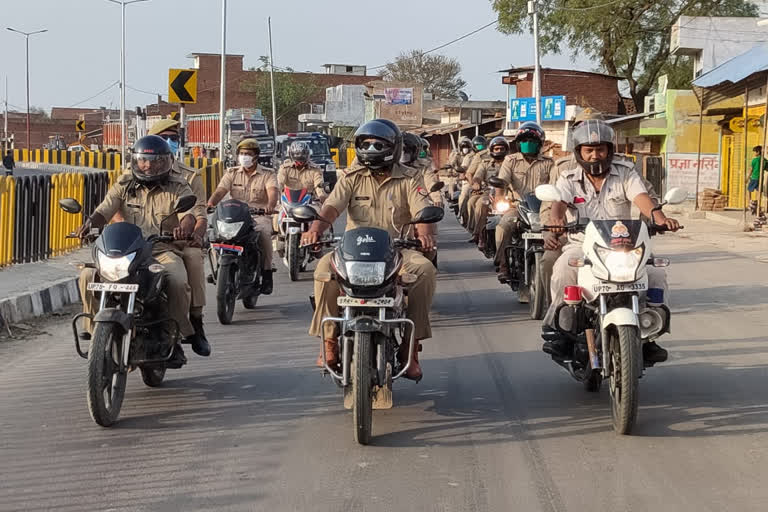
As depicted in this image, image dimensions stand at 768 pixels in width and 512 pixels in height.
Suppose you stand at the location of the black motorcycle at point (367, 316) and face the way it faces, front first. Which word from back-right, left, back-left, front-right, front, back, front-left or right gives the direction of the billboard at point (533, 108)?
back

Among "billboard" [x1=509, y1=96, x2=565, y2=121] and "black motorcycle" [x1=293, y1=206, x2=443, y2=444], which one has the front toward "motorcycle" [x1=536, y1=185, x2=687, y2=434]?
the billboard

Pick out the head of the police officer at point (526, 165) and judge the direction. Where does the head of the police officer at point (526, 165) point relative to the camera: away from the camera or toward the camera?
toward the camera

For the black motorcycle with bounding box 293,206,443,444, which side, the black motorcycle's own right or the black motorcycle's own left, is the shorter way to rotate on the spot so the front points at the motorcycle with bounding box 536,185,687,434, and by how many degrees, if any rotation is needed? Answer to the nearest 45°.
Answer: approximately 90° to the black motorcycle's own left

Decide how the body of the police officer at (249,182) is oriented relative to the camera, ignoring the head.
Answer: toward the camera

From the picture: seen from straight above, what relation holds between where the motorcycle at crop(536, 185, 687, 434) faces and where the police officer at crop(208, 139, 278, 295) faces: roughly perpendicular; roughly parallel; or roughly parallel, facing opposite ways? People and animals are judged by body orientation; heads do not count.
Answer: roughly parallel

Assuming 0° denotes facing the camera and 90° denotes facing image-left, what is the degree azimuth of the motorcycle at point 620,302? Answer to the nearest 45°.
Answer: approximately 0°

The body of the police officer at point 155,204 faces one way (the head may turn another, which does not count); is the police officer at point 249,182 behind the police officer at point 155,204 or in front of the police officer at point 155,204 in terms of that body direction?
behind

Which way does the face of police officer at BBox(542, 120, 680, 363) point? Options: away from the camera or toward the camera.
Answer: toward the camera

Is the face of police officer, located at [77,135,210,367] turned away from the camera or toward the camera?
toward the camera

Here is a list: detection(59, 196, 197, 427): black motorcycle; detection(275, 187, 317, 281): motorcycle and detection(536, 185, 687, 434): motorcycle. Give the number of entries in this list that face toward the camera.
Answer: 3

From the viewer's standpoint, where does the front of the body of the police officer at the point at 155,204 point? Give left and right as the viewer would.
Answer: facing the viewer

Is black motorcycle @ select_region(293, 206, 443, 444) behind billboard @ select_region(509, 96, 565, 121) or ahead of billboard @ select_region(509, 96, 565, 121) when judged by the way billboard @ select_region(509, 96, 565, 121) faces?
ahead

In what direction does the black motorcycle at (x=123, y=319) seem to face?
toward the camera

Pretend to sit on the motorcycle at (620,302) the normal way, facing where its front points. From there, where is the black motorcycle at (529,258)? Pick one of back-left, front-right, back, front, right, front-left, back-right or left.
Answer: back

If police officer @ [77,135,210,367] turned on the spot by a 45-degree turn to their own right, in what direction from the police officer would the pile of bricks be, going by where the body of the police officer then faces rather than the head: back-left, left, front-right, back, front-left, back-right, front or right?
back

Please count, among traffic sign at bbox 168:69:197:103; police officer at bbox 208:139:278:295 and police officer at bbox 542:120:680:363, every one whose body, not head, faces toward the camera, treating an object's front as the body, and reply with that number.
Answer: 3
